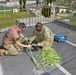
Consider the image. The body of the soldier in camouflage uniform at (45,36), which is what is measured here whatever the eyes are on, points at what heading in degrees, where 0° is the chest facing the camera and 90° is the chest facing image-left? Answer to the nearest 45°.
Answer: approximately 45°

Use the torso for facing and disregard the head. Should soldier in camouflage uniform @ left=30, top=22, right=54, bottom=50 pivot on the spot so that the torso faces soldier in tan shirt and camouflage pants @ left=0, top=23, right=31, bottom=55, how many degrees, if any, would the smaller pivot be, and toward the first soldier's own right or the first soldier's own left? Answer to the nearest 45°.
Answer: approximately 45° to the first soldier's own right
